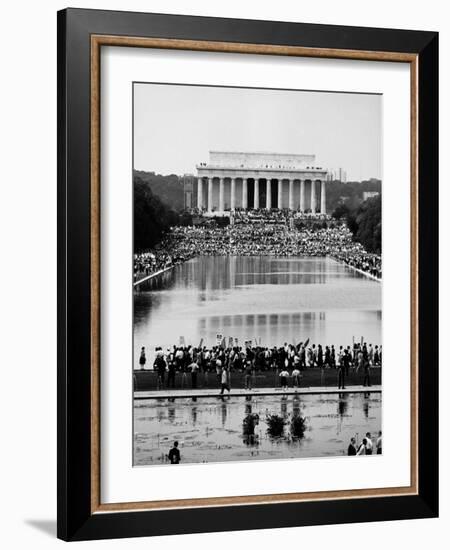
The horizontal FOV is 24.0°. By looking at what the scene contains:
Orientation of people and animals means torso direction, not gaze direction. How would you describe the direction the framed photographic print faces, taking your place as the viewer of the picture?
facing the viewer and to the right of the viewer
